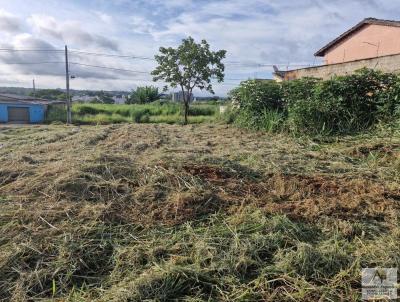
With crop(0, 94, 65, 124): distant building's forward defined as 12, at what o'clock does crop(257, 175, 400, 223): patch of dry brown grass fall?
The patch of dry brown grass is roughly at 12 o'clock from the distant building.

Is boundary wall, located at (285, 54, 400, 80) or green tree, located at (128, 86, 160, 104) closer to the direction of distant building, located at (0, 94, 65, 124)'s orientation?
the boundary wall

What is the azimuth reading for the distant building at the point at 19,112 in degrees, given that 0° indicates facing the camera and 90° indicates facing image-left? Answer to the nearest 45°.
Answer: approximately 0°

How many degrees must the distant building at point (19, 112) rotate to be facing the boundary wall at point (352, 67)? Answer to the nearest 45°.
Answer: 0° — it already faces it

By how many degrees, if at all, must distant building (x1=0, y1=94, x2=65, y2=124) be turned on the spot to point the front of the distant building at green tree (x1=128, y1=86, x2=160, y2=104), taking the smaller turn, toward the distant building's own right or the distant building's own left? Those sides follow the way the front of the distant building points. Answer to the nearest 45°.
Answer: approximately 90° to the distant building's own left

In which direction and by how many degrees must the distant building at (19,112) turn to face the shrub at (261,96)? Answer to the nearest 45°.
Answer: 0° — it already faces it

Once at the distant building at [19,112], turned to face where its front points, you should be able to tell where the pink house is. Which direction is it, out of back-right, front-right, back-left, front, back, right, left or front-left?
front-left

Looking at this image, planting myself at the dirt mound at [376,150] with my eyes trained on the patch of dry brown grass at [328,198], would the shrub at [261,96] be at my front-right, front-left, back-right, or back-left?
back-right

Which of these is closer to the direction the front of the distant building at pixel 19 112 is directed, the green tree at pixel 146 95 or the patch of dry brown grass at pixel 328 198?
the patch of dry brown grass
